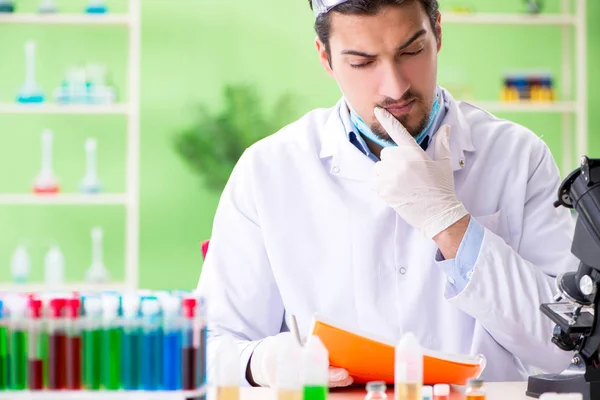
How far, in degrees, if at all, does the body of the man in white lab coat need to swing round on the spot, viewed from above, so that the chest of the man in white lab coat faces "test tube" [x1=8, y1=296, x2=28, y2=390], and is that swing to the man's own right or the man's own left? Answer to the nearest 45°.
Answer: approximately 45° to the man's own right

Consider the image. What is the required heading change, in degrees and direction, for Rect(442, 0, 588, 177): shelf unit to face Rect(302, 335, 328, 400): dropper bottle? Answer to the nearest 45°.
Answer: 0° — it already faces it

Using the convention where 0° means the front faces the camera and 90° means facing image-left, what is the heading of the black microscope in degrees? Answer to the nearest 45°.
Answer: approximately 90°

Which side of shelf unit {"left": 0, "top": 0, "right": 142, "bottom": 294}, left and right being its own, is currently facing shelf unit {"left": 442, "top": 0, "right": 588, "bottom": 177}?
left

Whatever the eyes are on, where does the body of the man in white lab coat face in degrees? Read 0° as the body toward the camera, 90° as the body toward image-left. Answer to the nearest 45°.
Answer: approximately 0°

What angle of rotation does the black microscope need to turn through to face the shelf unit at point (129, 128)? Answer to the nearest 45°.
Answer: approximately 45° to its right

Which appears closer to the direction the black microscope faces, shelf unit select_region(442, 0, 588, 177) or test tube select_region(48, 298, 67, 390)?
the test tube

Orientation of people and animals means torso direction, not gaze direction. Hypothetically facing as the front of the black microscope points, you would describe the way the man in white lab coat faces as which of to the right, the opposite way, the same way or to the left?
to the left
